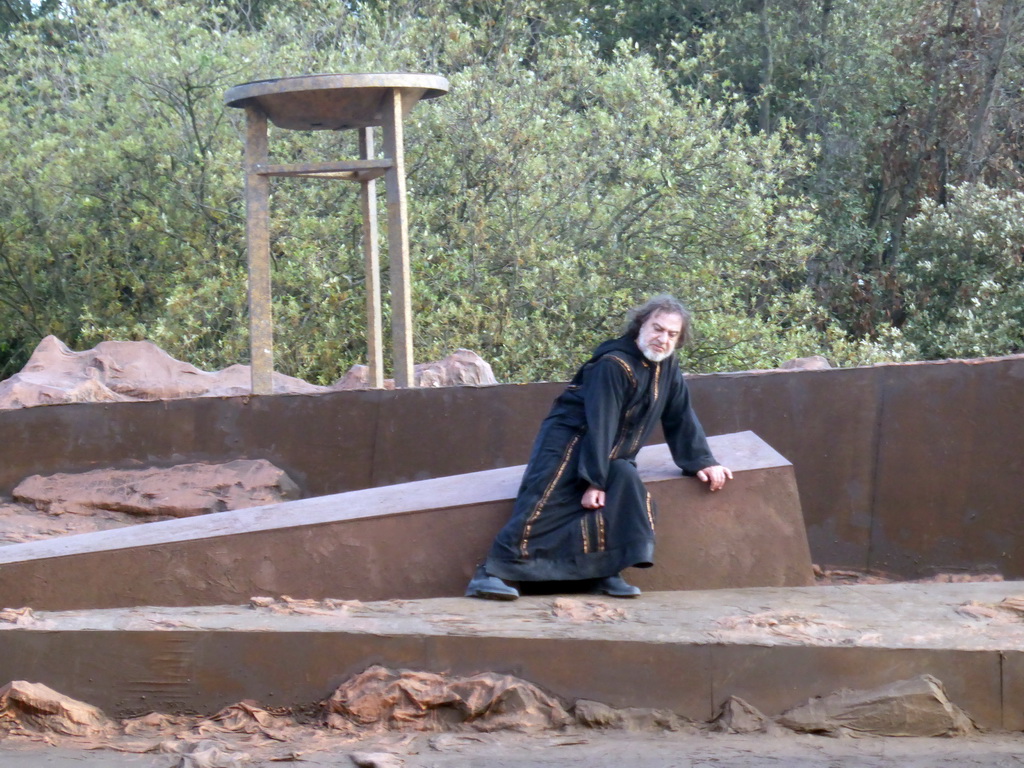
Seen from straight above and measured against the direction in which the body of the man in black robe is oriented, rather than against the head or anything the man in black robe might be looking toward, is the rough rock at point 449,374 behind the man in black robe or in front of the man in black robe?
behind

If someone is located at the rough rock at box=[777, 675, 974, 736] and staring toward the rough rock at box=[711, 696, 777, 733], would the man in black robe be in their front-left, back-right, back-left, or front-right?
front-right

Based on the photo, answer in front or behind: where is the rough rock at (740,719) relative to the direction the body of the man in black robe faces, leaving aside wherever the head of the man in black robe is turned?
in front

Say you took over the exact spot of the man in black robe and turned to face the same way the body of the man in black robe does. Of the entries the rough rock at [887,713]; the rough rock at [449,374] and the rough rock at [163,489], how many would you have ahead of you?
1

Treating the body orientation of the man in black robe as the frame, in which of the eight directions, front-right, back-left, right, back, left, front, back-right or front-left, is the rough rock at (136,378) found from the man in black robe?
back

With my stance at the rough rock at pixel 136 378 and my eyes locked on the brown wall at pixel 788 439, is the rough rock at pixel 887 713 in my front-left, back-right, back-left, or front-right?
front-right

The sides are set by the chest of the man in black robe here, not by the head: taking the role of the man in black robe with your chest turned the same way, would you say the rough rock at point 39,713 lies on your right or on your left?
on your right

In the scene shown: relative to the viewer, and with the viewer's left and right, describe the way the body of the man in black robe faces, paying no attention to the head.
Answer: facing the viewer and to the right of the viewer

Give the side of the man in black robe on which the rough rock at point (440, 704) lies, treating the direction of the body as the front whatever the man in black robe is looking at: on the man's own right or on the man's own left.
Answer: on the man's own right

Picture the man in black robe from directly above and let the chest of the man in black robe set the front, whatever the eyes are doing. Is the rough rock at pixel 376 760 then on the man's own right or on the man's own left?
on the man's own right

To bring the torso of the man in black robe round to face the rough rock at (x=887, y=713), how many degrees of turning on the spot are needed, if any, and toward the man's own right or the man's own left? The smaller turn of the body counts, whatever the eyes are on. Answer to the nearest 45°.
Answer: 0° — they already face it

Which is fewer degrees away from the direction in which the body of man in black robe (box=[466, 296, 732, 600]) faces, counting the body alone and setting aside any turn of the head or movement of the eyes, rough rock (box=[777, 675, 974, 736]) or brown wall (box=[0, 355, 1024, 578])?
the rough rock
